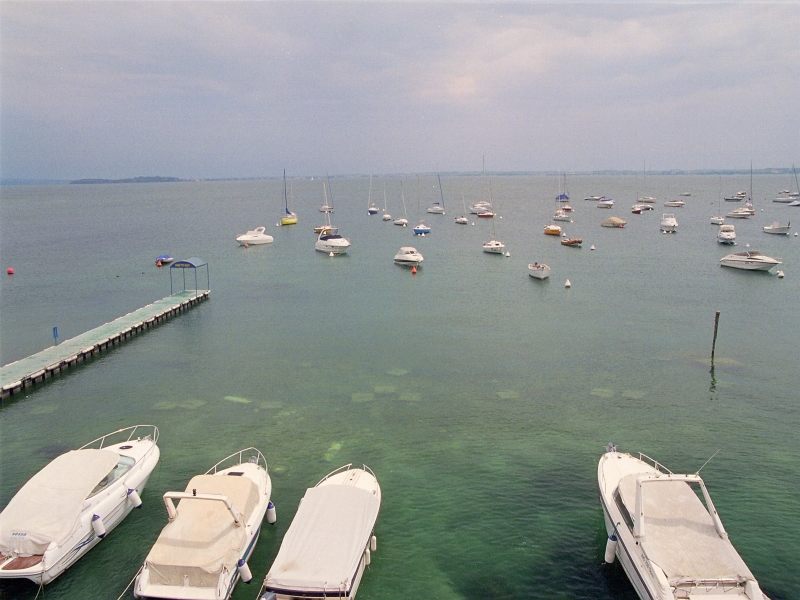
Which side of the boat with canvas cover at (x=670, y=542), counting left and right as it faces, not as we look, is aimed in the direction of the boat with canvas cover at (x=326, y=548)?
left

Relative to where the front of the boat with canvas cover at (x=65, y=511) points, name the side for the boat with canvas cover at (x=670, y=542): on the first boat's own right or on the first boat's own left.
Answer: on the first boat's own right

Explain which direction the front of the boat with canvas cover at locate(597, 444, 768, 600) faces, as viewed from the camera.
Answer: facing away from the viewer and to the left of the viewer

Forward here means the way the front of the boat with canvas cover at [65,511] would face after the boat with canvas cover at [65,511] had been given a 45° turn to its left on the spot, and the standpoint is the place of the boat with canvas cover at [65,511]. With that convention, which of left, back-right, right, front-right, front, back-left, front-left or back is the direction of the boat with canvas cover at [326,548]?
back-right

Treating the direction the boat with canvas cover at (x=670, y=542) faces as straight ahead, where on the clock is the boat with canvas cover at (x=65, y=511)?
the boat with canvas cover at (x=65, y=511) is roughly at 10 o'clock from the boat with canvas cover at (x=670, y=542).

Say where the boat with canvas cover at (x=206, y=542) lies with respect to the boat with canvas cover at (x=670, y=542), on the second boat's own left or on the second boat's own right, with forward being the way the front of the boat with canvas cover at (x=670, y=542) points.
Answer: on the second boat's own left

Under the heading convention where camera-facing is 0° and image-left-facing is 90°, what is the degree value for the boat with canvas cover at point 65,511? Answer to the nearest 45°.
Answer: approximately 225°

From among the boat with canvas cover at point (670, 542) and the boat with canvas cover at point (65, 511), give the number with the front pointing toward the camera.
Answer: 0

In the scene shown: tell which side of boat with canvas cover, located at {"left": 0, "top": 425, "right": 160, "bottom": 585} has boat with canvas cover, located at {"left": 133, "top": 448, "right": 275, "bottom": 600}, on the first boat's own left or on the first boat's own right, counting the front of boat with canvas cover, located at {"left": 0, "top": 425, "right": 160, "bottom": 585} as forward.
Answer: on the first boat's own right
